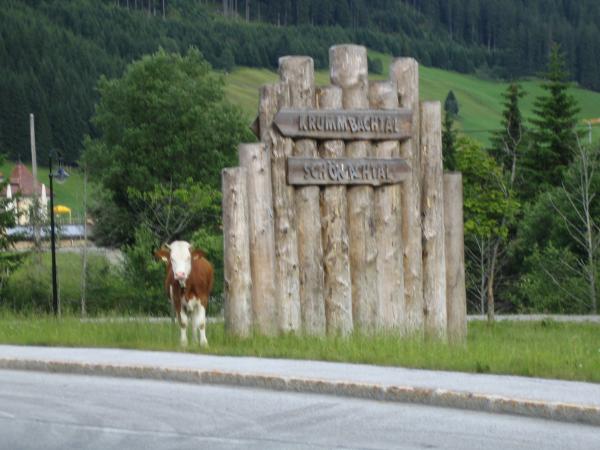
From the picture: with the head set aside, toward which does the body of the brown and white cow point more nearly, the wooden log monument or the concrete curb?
the concrete curb

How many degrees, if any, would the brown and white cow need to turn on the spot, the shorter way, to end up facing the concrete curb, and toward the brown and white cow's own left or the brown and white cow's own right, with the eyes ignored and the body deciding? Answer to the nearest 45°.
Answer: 0° — it already faces it

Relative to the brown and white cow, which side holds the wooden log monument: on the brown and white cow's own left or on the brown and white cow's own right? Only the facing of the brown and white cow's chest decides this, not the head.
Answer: on the brown and white cow's own left

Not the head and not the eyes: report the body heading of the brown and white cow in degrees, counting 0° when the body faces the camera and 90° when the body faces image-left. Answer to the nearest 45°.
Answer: approximately 0°
